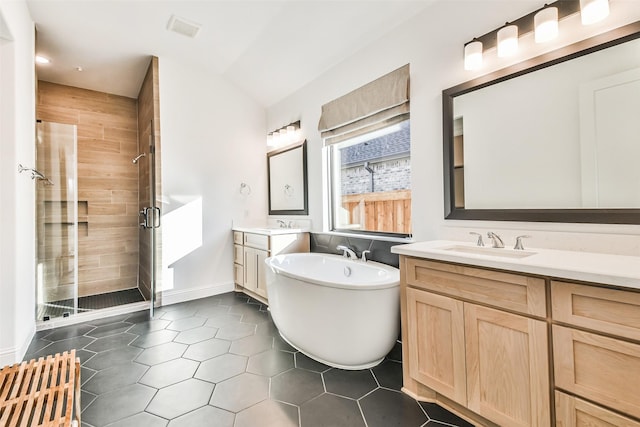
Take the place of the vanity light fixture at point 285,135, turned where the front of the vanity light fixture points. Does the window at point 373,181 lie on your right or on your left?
on your left

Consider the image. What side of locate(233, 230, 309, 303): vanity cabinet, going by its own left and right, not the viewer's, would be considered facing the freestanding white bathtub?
left

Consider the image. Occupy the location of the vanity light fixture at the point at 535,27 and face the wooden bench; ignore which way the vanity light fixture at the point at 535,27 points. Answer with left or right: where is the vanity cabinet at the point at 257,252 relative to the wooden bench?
right

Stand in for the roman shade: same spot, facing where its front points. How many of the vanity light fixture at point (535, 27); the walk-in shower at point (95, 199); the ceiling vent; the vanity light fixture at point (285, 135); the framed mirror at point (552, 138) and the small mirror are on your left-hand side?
2

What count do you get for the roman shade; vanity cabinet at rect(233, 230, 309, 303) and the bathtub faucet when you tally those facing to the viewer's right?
0

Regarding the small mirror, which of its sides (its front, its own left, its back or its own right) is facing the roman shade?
left

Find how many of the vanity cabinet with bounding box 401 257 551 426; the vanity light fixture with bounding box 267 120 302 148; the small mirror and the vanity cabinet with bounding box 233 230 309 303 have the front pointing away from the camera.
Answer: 0

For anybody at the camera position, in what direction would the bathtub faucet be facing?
facing the viewer and to the left of the viewer

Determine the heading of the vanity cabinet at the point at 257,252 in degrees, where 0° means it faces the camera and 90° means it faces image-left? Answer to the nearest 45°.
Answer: approximately 45°

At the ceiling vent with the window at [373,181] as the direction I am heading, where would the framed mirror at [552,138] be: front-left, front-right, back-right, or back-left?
front-right

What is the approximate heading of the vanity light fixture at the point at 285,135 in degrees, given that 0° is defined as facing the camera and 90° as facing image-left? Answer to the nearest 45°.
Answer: approximately 45°

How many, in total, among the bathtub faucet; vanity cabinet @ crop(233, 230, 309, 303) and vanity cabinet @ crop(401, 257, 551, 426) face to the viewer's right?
0

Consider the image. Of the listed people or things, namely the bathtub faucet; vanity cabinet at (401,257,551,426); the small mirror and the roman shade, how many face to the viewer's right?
0

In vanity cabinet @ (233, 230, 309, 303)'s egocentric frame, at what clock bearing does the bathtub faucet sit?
The bathtub faucet is roughly at 9 o'clock from the vanity cabinet.
